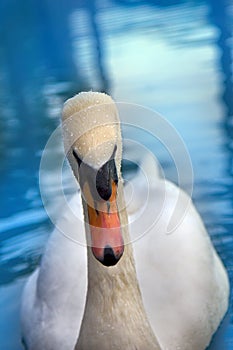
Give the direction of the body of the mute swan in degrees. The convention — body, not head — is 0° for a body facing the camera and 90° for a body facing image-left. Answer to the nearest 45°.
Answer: approximately 0°
